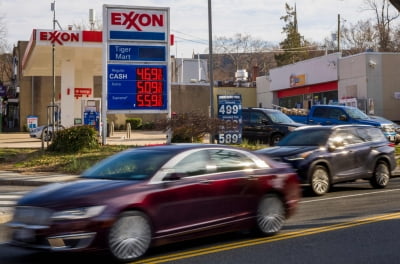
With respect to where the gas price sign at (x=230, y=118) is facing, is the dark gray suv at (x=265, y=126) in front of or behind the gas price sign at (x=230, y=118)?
behind

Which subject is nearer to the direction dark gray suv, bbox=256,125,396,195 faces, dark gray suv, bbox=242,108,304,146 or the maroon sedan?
the maroon sedan

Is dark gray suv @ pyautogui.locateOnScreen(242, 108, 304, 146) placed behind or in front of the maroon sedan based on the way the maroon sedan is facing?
behind

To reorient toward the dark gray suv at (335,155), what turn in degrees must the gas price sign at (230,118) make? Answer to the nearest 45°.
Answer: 0° — it already faces it

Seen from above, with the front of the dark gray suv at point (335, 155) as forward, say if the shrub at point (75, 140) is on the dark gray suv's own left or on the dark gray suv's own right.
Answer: on the dark gray suv's own right

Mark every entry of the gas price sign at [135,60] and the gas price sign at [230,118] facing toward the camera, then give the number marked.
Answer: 2

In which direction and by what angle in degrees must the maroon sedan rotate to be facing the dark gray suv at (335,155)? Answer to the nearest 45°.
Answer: approximately 180°

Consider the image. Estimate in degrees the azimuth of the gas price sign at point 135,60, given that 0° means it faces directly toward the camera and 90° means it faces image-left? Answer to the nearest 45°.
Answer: approximately 0°

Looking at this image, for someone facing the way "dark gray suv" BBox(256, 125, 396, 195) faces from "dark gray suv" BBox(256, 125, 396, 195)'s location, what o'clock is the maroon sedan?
The maroon sedan is roughly at 11 o'clock from the dark gray suv.

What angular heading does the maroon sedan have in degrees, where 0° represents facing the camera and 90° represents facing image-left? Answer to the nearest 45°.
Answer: approximately 45°

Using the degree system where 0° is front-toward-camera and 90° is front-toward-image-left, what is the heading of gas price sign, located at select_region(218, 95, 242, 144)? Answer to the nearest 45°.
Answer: approximately 0°
